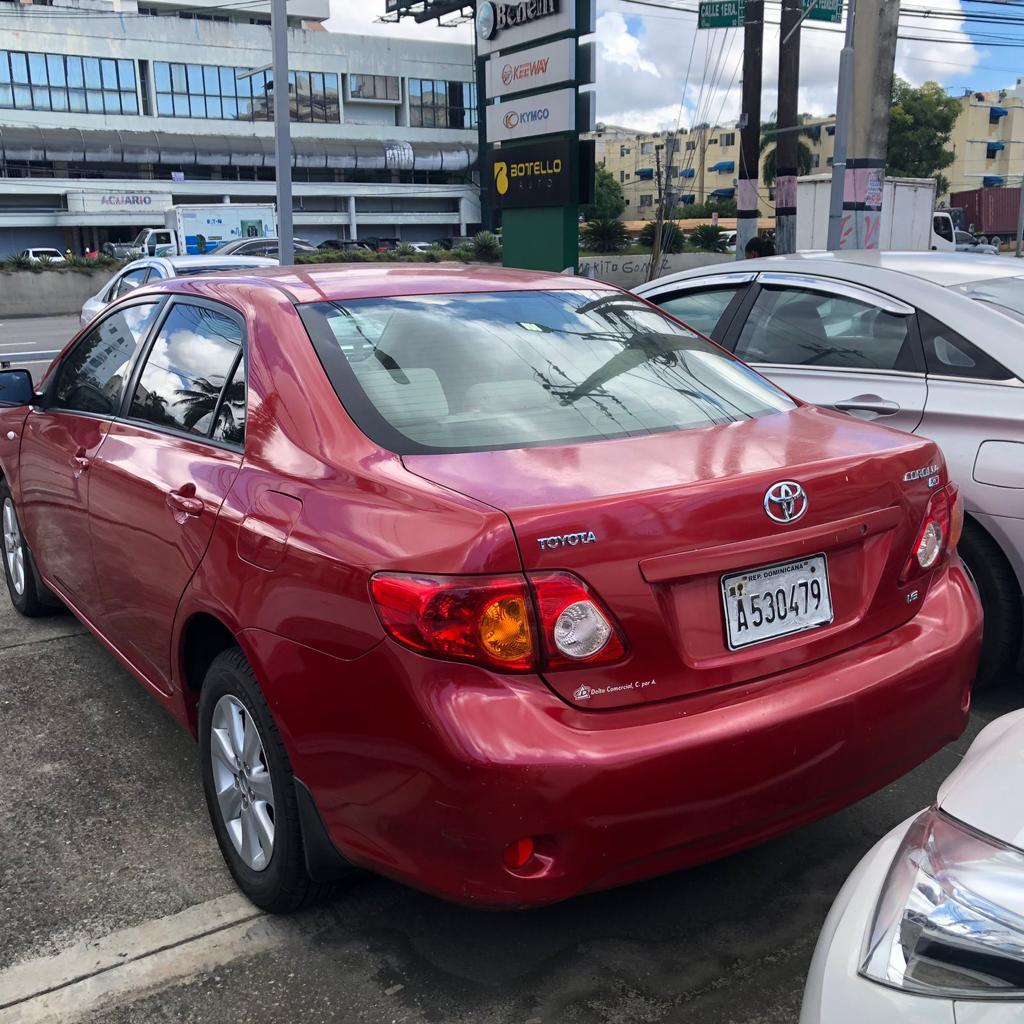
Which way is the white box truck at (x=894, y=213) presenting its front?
to the viewer's right

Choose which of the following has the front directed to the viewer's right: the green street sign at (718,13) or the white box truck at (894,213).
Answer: the white box truck

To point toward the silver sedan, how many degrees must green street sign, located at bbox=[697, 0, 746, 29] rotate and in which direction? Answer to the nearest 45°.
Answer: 0° — it already faces it

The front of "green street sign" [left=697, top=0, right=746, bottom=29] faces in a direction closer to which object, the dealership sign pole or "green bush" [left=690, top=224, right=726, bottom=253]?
the dealership sign pole

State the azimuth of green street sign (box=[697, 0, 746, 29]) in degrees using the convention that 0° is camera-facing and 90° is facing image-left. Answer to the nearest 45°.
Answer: approximately 0°

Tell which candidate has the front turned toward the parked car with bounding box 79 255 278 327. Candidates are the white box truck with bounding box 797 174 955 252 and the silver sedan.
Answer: the silver sedan

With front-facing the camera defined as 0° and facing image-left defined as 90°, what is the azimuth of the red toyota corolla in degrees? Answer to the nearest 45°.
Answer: approximately 135°

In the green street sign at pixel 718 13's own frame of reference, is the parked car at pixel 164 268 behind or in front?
in front

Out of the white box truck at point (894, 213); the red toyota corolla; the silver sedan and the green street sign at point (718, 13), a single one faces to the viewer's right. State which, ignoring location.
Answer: the white box truck

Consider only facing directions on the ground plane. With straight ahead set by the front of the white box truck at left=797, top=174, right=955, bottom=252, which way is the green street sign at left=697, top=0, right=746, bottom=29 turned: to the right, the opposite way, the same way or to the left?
to the right

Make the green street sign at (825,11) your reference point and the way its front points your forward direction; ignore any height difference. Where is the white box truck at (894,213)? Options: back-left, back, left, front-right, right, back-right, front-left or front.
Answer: back

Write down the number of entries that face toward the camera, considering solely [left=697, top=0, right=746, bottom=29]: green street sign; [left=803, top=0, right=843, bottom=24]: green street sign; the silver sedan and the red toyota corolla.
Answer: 2

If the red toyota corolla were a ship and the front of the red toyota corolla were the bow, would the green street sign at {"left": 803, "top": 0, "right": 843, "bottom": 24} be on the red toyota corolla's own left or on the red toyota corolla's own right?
on the red toyota corolla's own right

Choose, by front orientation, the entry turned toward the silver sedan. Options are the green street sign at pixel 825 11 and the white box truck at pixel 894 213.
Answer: the green street sign

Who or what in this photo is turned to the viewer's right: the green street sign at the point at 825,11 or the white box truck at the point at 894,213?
the white box truck

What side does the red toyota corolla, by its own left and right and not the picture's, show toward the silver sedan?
right

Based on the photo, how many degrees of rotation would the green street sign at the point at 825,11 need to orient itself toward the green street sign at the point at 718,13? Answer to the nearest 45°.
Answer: approximately 90° to its right
